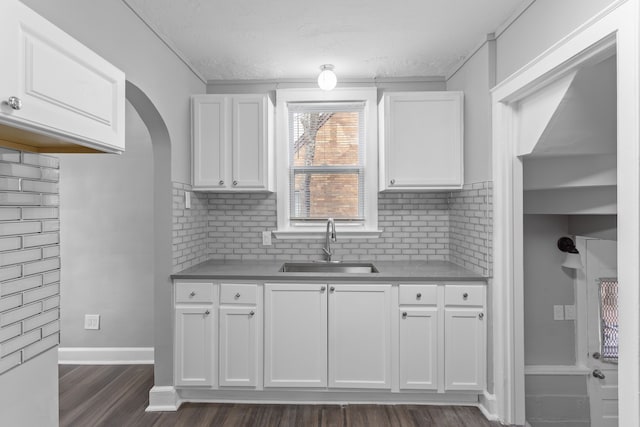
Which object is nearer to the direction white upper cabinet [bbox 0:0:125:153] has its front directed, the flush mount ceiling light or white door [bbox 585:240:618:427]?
the white door

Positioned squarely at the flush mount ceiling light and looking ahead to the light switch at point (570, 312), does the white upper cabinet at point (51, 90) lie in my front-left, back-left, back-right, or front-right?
back-right

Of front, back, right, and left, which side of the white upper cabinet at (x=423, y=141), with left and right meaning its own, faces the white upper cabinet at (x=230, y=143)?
right
